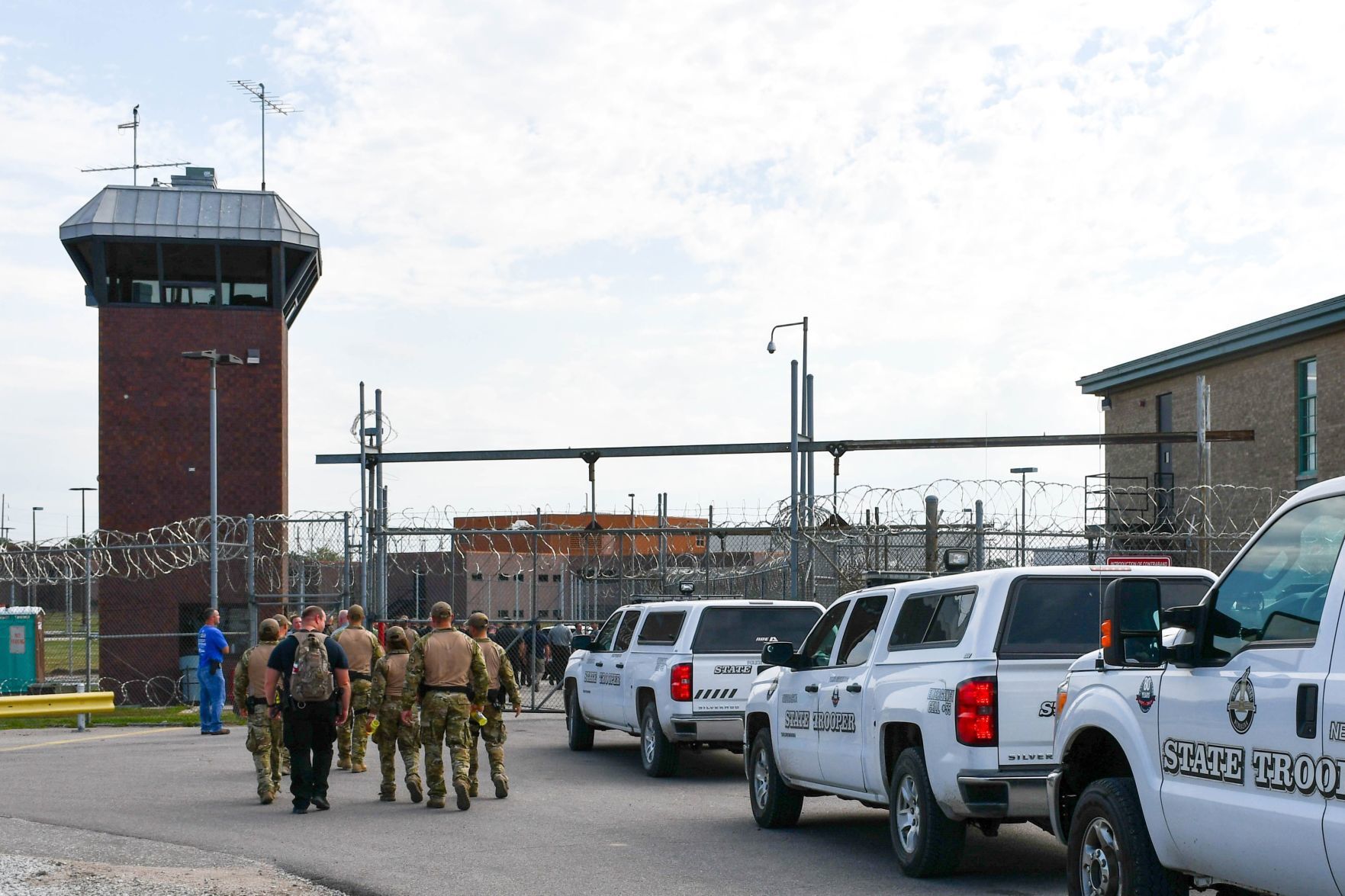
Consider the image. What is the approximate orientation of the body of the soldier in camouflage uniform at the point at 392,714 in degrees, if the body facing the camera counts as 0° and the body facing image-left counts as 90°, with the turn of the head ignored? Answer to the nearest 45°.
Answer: approximately 180°

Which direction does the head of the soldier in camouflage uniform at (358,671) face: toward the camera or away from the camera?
away from the camera

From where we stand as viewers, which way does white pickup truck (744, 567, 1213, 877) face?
facing away from the viewer and to the left of the viewer

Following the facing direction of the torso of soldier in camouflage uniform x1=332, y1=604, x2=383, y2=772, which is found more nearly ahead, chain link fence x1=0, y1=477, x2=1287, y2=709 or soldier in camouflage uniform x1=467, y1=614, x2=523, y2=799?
the chain link fence

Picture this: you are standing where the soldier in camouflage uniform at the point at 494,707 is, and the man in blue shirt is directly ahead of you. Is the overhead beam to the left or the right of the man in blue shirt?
right

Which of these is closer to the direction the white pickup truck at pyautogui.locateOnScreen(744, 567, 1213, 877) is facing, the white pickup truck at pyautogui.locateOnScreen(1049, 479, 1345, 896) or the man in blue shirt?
the man in blue shirt

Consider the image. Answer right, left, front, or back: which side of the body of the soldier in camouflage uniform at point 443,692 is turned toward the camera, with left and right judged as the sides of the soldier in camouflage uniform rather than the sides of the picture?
back

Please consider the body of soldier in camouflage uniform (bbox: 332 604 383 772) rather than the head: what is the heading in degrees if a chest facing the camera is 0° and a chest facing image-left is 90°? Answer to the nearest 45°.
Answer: approximately 180°

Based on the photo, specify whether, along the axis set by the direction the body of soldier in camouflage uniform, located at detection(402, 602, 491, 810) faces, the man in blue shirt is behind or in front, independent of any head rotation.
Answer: in front

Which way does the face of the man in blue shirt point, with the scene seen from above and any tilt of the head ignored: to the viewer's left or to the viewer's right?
to the viewer's right

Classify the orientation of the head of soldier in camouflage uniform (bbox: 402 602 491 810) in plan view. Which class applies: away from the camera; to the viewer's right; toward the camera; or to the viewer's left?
away from the camera
